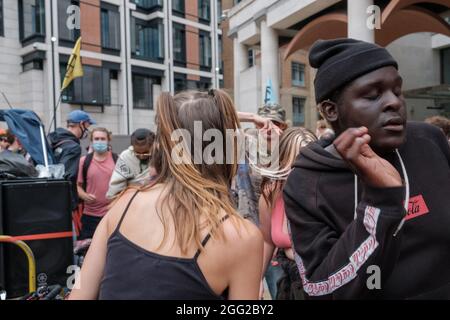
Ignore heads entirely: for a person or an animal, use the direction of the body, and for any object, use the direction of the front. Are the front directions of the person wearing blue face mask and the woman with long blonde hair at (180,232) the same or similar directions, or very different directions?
very different directions

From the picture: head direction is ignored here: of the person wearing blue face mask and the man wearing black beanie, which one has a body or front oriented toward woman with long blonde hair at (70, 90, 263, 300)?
the person wearing blue face mask

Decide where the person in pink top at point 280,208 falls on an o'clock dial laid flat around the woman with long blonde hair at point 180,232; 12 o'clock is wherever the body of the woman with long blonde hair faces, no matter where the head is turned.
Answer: The person in pink top is roughly at 1 o'clock from the woman with long blonde hair.

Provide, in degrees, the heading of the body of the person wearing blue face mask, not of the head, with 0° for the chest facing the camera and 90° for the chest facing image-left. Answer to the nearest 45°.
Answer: approximately 0°

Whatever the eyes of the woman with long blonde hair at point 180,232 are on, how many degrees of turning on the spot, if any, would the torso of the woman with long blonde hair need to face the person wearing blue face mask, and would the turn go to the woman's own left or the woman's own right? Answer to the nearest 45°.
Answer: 0° — they already face them

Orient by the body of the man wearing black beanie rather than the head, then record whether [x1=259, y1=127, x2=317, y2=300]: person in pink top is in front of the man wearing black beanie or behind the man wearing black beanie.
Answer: behind

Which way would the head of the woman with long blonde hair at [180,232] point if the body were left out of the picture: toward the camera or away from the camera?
away from the camera

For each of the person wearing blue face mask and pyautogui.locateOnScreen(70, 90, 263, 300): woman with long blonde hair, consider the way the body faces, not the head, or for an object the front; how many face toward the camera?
1

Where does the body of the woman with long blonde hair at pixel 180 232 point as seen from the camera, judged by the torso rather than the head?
away from the camera

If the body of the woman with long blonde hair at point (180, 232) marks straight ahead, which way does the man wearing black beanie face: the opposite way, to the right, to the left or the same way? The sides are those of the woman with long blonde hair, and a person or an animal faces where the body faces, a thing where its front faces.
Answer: the opposite way
